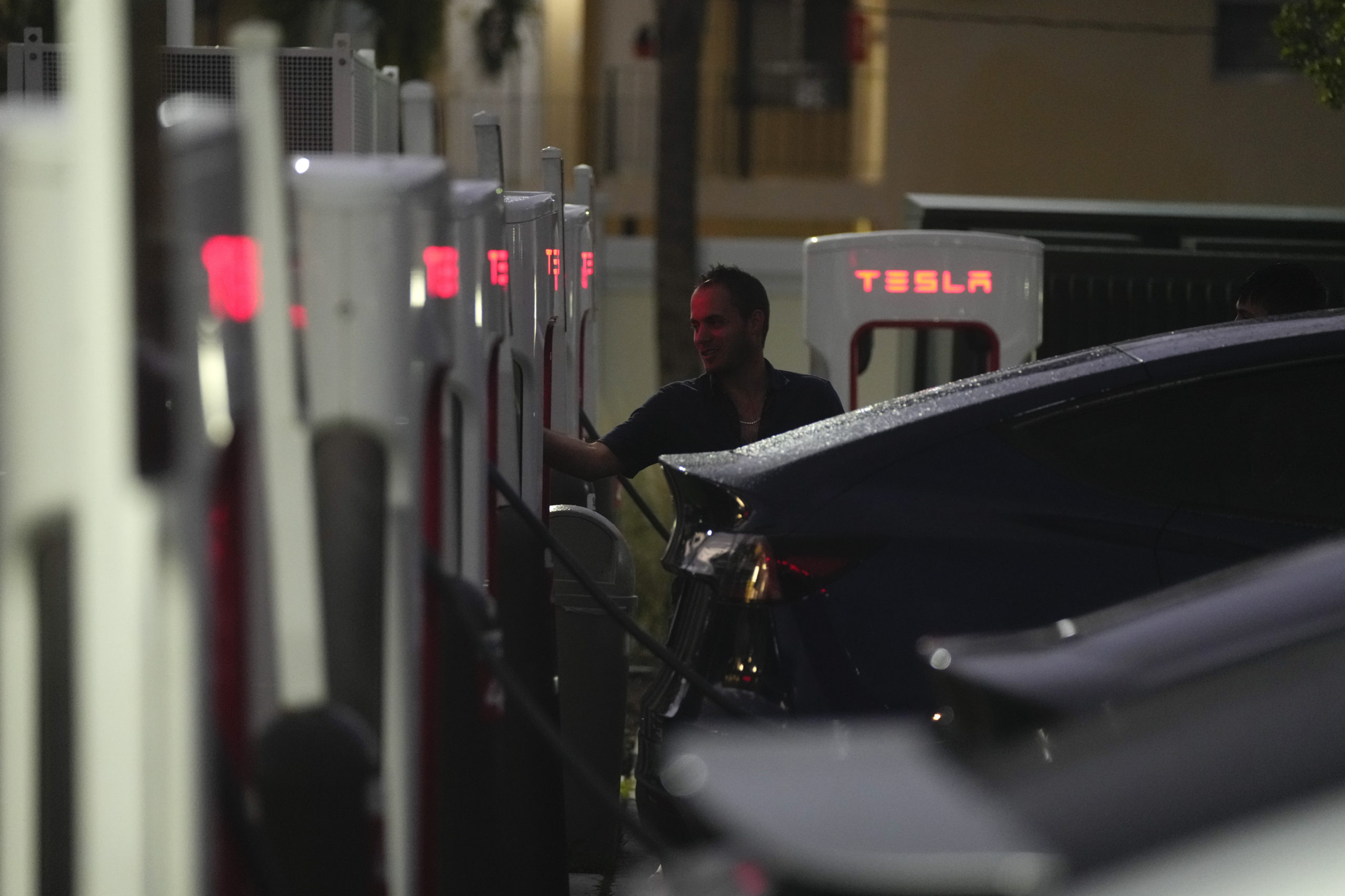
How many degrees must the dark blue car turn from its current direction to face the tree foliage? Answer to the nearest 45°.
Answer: approximately 90° to its left

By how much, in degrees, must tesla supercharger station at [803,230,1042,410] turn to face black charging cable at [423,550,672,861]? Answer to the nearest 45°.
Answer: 0° — it already faces it

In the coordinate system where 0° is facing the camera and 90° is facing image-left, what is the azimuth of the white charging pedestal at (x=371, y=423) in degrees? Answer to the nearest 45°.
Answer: approximately 270°

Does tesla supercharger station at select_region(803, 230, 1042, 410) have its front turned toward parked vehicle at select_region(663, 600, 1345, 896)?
yes

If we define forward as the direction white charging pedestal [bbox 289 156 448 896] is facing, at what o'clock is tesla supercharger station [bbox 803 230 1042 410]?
The tesla supercharger station is roughly at 10 o'clock from the white charging pedestal.

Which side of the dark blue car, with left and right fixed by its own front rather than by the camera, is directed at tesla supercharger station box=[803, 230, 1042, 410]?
left

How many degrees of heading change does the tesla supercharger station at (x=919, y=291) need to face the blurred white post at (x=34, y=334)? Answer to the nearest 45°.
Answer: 0° — it already faces it

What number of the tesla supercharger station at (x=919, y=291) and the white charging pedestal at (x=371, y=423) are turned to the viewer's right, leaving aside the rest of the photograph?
1

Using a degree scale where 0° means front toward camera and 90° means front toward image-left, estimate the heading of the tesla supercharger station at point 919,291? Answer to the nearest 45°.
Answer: approximately 0°

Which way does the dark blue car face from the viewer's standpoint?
to the viewer's right

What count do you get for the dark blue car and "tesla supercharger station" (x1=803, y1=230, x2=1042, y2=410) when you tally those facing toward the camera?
1

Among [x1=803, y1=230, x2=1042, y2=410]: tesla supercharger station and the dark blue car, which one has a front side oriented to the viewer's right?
the dark blue car

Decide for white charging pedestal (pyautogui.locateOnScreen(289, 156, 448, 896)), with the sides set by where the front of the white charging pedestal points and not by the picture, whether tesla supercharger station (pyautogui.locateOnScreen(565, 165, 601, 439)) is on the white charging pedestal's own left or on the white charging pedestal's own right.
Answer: on the white charging pedestal's own left

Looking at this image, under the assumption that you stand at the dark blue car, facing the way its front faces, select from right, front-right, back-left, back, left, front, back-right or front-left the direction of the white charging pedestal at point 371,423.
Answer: back-right
